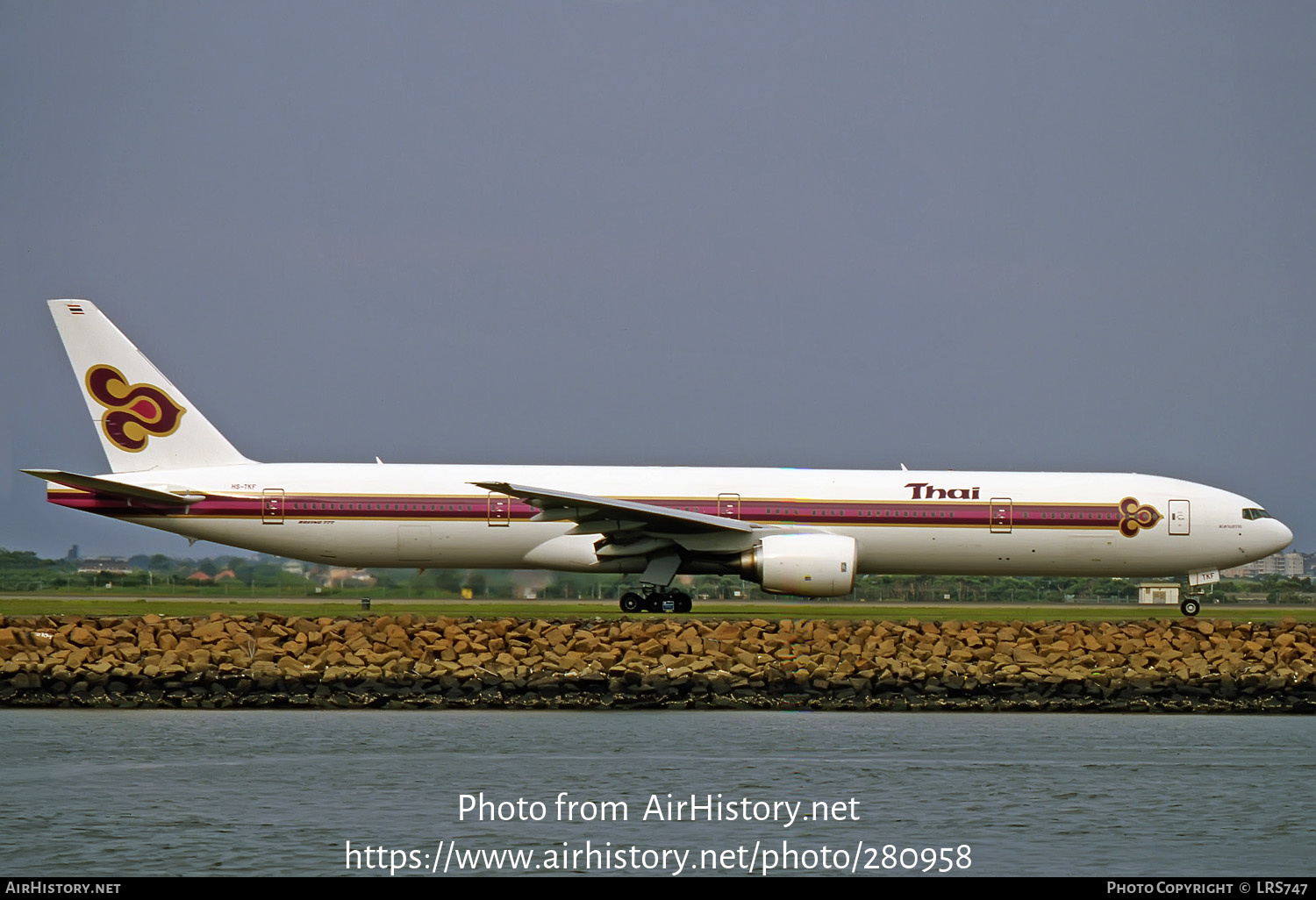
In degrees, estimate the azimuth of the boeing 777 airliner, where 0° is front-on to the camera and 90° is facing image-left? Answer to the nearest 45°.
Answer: approximately 270°
